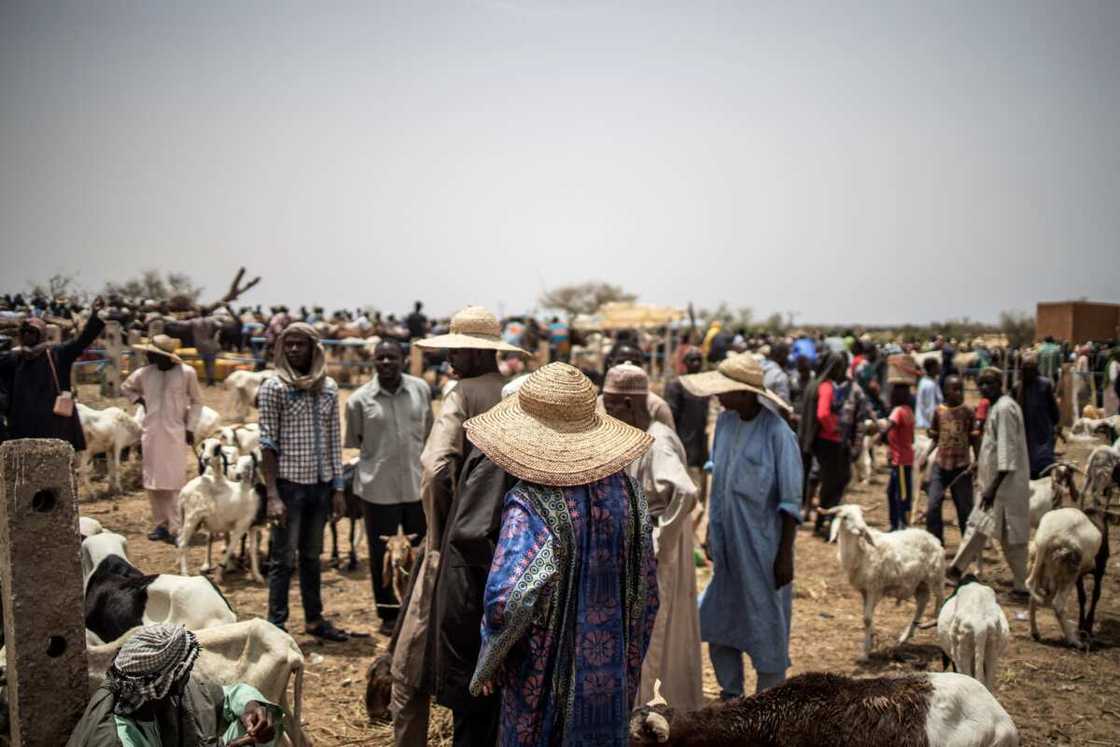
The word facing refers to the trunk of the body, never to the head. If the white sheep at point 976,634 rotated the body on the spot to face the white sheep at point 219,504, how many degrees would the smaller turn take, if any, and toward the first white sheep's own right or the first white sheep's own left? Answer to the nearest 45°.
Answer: approximately 90° to the first white sheep's own left

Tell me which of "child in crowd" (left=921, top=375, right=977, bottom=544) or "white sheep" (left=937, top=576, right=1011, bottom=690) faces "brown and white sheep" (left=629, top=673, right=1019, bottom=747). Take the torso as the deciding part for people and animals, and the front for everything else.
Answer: the child in crowd

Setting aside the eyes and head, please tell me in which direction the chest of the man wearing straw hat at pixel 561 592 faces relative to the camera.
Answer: away from the camera

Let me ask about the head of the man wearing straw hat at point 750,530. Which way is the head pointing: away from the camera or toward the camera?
toward the camera

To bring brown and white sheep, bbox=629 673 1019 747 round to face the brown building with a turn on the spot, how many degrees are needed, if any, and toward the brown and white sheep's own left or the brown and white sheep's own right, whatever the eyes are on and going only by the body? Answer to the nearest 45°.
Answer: approximately 90° to the brown and white sheep's own right

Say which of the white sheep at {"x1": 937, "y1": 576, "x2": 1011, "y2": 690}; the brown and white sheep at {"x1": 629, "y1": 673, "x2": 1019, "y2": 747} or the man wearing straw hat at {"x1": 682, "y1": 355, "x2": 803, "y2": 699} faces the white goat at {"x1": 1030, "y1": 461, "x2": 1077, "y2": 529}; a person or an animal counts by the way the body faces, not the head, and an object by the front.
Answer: the white sheep at {"x1": 937, "y1": 576, "x2": 1011, "y2": 690}

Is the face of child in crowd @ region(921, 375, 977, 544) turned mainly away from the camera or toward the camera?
toward the camera

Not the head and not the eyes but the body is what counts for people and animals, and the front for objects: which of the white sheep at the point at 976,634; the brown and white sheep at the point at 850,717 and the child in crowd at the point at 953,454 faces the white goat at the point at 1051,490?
the white sheep at the point at 976,634

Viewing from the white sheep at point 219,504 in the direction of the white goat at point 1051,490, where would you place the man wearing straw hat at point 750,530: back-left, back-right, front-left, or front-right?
front-right

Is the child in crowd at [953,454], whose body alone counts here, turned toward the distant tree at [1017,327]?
no
